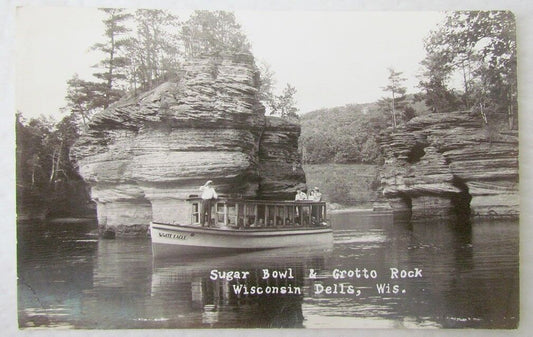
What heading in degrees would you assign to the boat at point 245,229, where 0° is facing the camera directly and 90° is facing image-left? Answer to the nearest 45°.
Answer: approximately 45°
